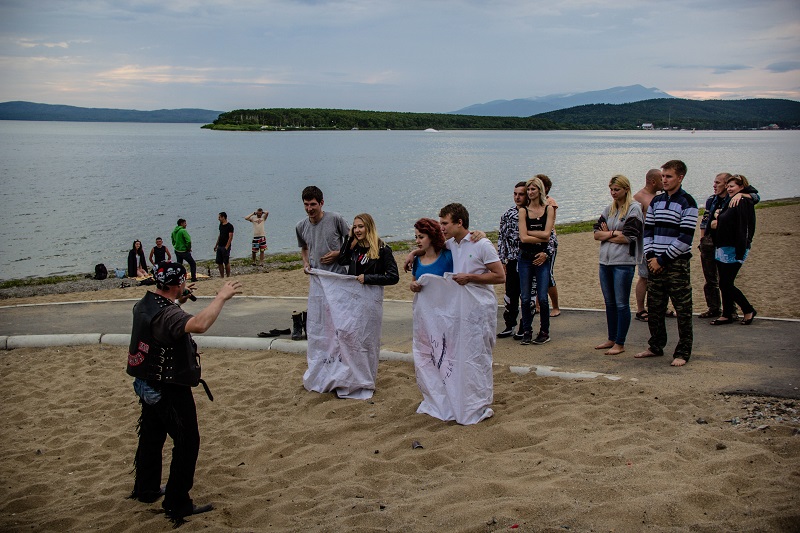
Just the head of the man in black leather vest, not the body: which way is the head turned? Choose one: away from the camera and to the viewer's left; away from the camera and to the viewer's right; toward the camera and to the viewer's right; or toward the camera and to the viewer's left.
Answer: away from the camera and to the viewer's right

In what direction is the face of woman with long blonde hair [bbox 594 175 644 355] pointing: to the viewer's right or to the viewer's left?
to the viewer's left

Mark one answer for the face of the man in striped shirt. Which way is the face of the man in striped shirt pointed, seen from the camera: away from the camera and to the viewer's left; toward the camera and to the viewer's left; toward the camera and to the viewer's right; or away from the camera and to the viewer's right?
toward the camera and to the viewer's left

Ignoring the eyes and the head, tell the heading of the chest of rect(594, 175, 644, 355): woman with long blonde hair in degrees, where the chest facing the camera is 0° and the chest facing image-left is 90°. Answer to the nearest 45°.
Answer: approximately 45°

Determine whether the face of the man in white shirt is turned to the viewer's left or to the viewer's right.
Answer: to the viewer's left

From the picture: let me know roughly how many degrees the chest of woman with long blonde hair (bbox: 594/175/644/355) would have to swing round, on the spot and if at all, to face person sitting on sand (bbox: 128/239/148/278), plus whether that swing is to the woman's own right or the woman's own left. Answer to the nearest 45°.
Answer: approximately 90° to the woman's own right

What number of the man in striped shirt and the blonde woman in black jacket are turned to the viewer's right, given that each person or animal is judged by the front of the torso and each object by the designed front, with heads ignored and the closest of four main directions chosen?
0

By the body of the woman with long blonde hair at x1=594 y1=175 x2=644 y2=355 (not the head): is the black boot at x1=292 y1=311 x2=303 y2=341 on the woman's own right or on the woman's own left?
on the woman's own right

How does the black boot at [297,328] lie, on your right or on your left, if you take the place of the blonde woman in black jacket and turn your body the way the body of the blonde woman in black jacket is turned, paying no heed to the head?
on your right

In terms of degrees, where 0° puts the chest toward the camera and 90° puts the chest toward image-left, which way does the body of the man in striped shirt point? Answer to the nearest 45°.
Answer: approximately 45°

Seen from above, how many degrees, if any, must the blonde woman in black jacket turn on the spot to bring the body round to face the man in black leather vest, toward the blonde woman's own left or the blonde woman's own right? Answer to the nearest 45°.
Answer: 0° — they already face them

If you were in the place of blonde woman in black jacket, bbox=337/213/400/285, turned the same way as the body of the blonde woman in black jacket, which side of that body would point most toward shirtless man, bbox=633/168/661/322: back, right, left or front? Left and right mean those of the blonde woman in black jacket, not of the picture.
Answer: back
